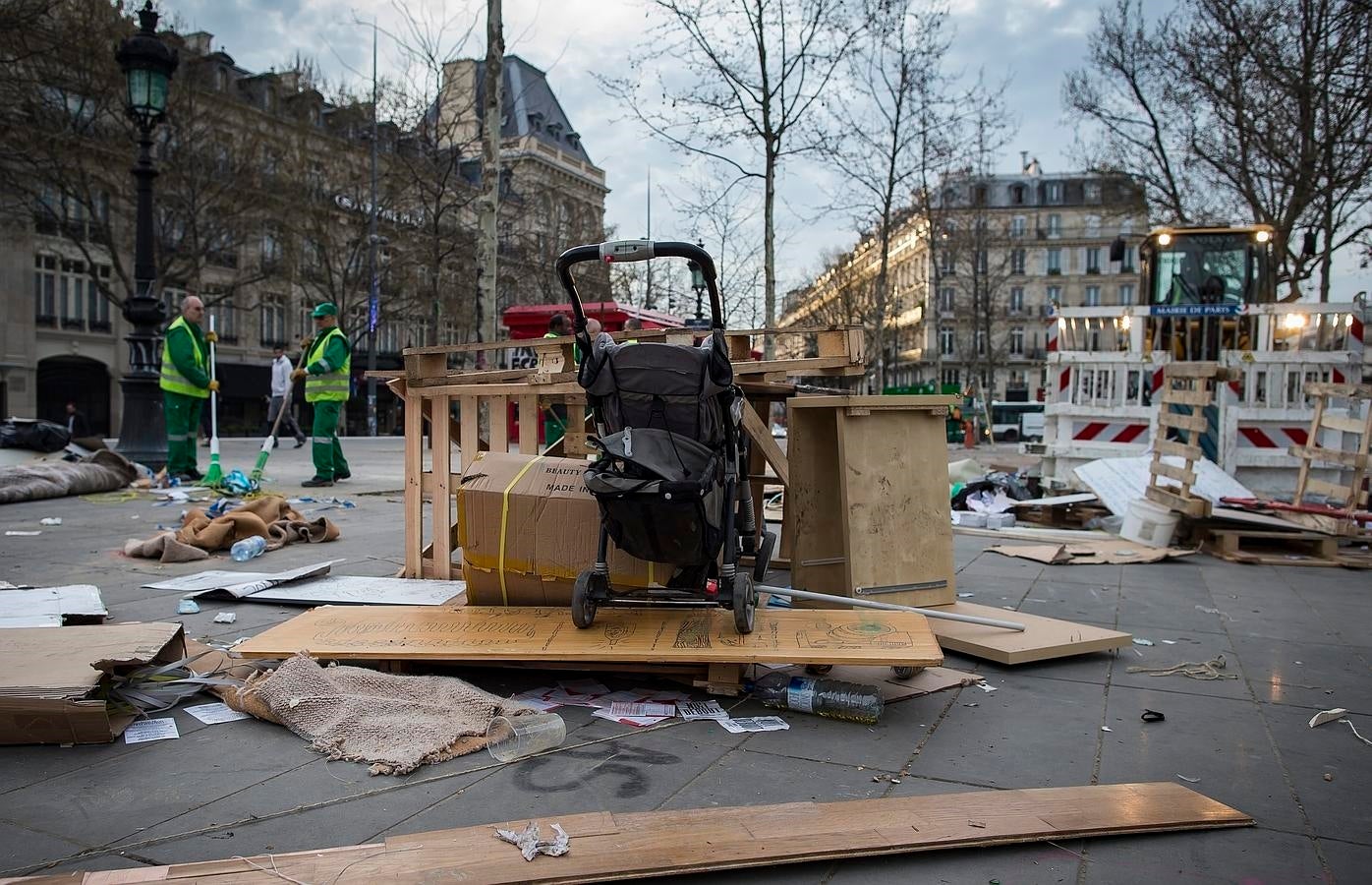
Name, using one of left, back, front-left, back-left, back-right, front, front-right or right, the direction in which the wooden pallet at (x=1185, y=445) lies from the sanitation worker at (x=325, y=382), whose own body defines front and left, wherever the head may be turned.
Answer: back-left

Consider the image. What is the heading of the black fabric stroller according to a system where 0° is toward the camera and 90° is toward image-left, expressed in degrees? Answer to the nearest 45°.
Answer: approximately 180°

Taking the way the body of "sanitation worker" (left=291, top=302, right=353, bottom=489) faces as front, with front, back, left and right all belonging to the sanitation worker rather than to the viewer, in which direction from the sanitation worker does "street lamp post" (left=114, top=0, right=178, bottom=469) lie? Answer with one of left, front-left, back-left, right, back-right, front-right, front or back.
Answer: front-right

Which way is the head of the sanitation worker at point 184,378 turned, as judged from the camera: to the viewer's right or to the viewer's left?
to the viewer's right

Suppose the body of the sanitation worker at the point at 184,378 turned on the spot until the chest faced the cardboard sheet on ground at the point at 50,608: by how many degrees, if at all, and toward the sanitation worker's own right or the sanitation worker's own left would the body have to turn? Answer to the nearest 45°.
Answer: approximately 90° to the sanitation worker's own right

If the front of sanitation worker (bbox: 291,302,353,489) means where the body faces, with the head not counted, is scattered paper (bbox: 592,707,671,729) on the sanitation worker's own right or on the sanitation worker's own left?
on the sanitation worker's own left

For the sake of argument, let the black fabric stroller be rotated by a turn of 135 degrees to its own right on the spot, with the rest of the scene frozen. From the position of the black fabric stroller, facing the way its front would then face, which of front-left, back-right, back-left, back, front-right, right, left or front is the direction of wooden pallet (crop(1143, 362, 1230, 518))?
left

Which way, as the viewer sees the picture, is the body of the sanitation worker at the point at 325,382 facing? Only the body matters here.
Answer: to the viewer's left

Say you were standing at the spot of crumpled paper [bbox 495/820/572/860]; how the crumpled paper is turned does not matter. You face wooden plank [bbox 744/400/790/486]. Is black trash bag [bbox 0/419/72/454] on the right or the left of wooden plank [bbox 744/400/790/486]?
left
